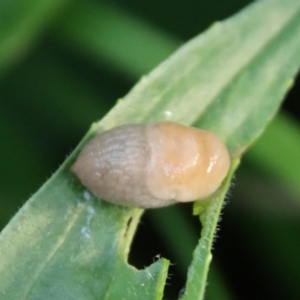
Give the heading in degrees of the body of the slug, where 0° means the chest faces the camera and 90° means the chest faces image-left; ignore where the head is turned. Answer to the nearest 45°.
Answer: approximately 270°
